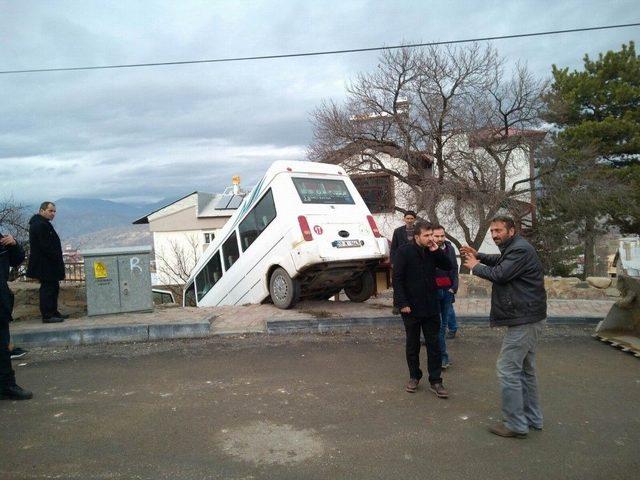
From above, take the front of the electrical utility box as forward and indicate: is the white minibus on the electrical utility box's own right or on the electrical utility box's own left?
on the electrical utility box's own left

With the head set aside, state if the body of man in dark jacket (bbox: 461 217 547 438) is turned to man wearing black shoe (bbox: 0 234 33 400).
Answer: yes

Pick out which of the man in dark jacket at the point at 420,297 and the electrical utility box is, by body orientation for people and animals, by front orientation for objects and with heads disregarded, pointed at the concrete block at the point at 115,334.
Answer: the electrical utility box

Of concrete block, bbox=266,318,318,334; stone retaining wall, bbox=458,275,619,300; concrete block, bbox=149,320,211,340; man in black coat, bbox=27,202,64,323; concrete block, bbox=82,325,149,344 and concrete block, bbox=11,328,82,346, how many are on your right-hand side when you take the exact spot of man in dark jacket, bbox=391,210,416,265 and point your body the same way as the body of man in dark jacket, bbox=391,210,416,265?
5

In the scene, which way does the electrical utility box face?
toward the camera

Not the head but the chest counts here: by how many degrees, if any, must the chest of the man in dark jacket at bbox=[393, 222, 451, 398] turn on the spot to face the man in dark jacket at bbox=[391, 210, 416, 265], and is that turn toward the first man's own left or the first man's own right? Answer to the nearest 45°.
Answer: approximately 135° to the first man's own left

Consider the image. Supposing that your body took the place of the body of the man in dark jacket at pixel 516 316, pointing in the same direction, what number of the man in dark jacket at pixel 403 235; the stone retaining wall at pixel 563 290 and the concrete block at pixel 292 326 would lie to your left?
0

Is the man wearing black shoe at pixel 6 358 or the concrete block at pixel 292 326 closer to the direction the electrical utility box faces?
the man wearing black shoe

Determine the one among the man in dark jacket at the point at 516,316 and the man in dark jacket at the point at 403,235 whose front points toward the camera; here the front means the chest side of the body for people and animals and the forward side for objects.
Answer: the man in dark jacket at the point at 403,235

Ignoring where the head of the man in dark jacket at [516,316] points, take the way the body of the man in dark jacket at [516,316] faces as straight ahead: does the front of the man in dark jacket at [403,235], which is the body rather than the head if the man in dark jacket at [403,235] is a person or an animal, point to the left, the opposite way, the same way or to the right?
to the left

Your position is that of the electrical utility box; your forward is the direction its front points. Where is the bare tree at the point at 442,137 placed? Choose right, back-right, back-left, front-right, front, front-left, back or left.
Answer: back-left

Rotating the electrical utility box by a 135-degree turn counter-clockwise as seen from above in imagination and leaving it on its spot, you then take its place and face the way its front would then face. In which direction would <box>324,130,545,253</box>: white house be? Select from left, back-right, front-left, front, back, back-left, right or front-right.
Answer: front

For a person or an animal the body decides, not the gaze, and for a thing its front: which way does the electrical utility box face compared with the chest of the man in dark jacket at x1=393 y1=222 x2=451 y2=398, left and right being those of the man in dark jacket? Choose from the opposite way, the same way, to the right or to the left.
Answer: the same way

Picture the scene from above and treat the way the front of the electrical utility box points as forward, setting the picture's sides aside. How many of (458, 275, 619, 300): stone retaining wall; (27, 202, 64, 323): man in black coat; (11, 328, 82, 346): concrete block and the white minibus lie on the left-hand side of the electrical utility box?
2

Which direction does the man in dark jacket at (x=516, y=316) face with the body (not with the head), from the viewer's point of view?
to the viewer's left

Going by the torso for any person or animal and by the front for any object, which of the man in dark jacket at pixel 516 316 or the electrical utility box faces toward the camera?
the electrical utility box

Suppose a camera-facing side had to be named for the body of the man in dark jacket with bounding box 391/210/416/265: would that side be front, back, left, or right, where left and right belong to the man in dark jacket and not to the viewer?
front
